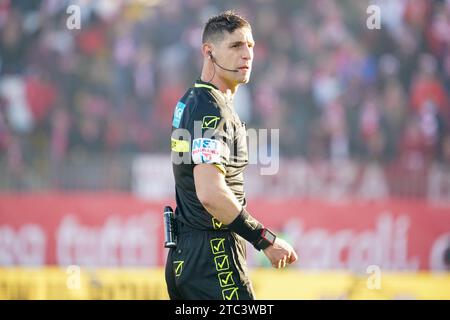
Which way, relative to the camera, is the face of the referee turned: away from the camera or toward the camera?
toward the camera

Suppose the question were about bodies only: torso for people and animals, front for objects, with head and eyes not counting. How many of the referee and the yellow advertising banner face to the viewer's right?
1

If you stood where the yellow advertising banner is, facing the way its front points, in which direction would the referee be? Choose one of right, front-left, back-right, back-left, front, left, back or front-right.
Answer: front

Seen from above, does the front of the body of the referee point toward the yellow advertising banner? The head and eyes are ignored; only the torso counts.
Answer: no

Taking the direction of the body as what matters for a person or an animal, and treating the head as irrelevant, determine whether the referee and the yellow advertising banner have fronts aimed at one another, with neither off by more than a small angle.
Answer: no

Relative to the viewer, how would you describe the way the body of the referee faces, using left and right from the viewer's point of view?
facing to the right of the viewer

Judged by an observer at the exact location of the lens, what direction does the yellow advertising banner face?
facing the viewer

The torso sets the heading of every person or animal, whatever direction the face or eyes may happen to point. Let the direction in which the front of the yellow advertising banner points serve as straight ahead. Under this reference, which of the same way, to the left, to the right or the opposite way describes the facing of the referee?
to the left
